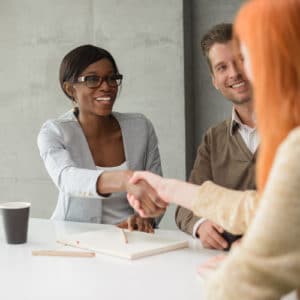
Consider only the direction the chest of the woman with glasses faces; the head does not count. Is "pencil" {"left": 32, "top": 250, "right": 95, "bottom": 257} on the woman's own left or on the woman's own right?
on the woman's own right

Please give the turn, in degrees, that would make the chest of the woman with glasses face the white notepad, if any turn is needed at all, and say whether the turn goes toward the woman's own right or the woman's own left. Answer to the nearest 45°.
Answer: approximately 45° to the woman's own right

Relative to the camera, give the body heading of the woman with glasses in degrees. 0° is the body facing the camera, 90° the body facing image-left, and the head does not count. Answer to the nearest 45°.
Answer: approximately 315°
